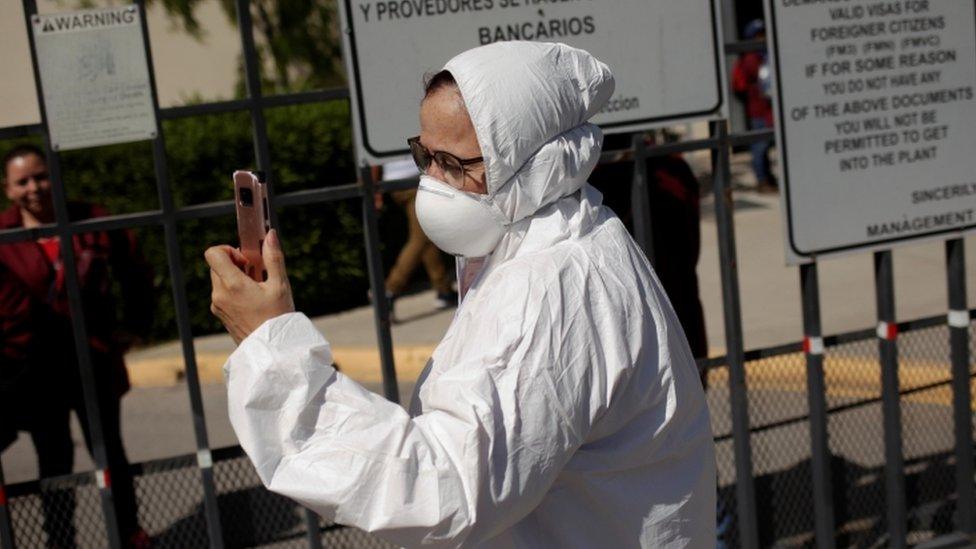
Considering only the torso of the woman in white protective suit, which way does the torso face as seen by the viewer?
to the viewer's left

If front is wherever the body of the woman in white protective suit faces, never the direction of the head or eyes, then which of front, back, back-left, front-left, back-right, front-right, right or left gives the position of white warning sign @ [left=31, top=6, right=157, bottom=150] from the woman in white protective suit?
front-right

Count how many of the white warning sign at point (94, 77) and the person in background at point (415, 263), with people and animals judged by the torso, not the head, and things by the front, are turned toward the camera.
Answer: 1

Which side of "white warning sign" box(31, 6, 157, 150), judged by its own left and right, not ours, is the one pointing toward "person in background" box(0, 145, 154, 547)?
back

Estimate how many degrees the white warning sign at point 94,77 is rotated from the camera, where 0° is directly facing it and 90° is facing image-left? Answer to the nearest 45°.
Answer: approximately 0°

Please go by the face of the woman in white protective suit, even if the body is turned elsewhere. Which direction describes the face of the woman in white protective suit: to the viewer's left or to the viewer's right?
to the viewer's left

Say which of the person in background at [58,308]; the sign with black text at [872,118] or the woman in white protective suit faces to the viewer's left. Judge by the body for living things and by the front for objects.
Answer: the woman in white protective suit

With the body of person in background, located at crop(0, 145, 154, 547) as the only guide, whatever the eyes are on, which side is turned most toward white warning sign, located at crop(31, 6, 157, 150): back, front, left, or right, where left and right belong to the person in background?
front

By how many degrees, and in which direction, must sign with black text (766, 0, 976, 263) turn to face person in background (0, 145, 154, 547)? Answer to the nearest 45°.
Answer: approximately 90° to its right

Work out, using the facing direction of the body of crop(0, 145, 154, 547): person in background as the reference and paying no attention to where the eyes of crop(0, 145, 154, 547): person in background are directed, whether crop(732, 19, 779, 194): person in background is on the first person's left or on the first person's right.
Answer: on the first person's left
